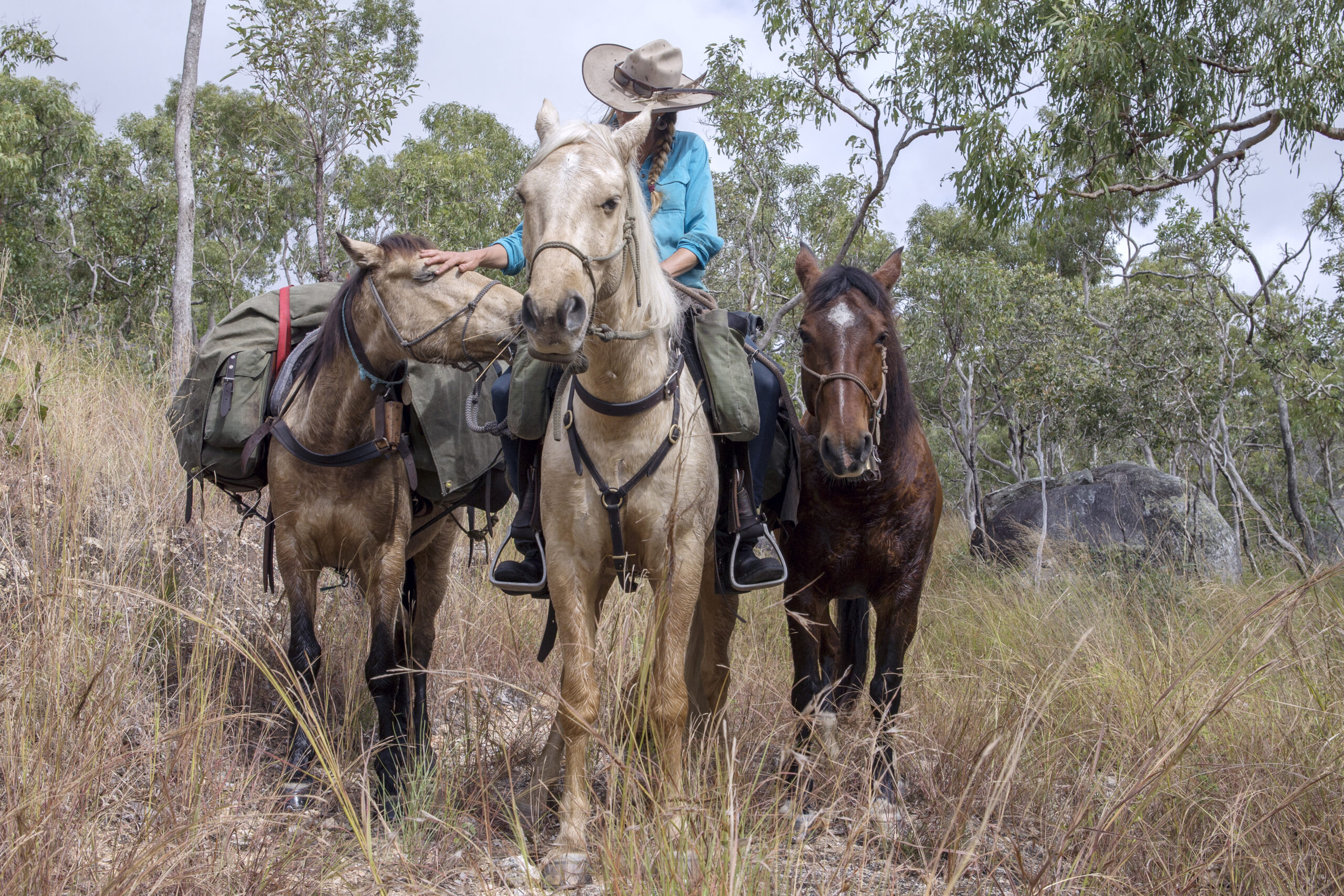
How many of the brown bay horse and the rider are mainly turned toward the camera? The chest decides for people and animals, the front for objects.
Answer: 2

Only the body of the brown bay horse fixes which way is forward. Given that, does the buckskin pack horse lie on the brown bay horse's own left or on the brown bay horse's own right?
on the brown bay horse's own right

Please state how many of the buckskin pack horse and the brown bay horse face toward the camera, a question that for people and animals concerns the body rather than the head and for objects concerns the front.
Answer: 2

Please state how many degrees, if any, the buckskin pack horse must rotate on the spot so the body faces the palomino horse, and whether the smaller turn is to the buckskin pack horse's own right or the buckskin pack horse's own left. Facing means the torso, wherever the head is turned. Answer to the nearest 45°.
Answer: approximately 45° to the buckskin pack horse's own left

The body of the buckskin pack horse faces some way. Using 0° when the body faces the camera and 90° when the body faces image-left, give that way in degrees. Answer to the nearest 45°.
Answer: approximately 0°

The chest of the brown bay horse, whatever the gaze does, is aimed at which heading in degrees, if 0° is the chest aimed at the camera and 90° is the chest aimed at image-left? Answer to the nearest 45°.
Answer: approximately 0°

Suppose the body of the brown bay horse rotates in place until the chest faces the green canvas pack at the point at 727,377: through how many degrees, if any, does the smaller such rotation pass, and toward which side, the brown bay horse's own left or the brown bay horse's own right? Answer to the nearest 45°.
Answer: approximately 45° to the brown bay horse's own right

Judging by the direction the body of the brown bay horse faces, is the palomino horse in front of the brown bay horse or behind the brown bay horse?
in front

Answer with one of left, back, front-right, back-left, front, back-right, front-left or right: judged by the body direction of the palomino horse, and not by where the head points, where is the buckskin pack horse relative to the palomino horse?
back-right
